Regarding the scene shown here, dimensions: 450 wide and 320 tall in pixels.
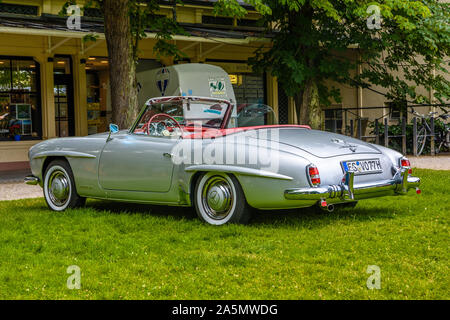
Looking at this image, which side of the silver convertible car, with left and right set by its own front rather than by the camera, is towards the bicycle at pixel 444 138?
right

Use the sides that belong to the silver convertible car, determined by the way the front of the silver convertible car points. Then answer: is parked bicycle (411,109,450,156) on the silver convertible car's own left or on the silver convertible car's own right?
on the silver convertible car's own right

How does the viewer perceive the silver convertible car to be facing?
facing away from the viewer and to the left of the viewer
